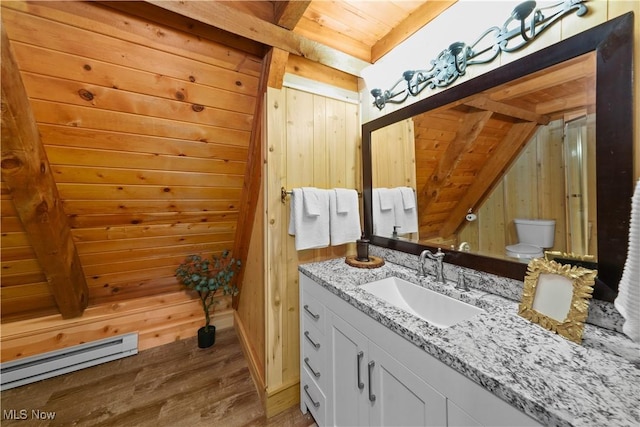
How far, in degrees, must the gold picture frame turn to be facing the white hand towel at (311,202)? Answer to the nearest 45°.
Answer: approximately 45° to its right

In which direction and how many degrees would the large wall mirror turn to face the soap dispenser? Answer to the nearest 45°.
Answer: approximately 45° to its right
